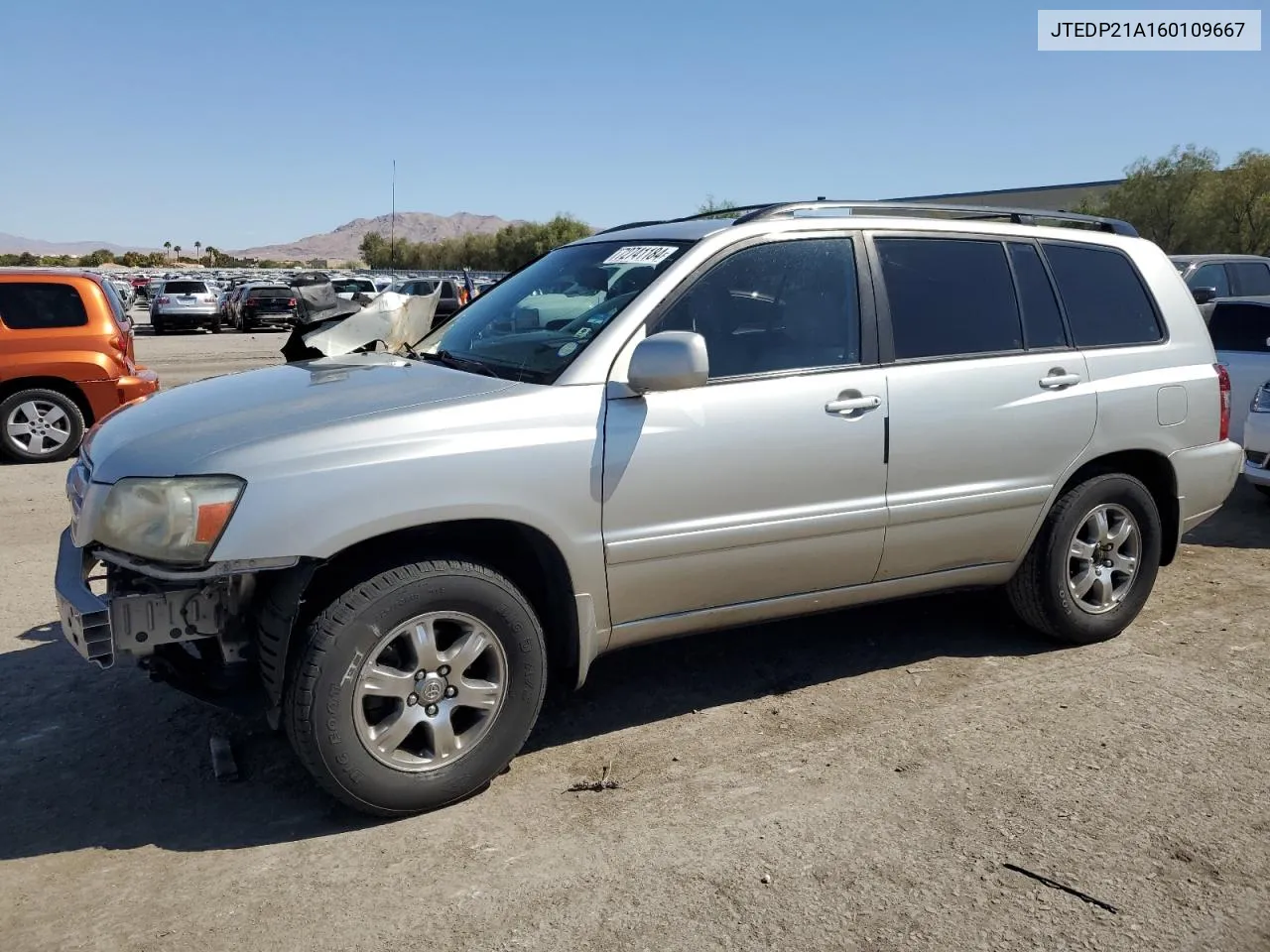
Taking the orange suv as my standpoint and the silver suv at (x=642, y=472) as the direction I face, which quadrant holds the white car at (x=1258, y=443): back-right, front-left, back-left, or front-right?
front-left

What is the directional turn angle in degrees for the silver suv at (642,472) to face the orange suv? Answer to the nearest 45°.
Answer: approximately 90° to its right

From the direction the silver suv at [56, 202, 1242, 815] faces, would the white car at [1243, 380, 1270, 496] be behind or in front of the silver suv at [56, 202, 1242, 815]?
behind

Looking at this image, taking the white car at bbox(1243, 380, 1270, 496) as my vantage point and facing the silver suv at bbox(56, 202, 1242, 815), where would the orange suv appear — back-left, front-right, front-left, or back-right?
front-right
